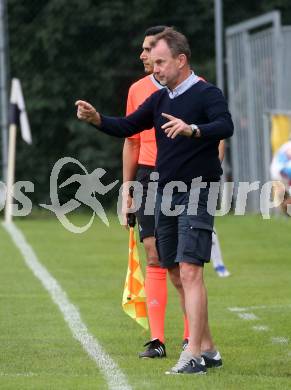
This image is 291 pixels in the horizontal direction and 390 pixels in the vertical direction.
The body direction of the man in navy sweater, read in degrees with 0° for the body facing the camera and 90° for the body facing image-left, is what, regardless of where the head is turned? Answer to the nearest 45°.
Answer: approximately 45°

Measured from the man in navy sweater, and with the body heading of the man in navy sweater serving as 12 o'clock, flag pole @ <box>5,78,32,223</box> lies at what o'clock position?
The flag pole is roughly at 4 o'clock from the man in navy sweater.
